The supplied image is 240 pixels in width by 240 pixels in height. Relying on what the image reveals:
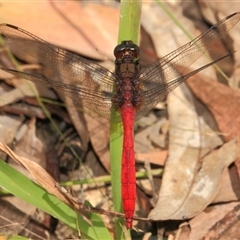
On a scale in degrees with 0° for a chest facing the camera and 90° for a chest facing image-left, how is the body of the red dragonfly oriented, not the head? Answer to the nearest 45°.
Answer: approximately 180°

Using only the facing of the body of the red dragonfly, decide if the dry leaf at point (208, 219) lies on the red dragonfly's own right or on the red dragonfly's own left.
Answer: on the red dragonfly's own right

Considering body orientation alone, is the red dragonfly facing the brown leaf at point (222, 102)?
no
